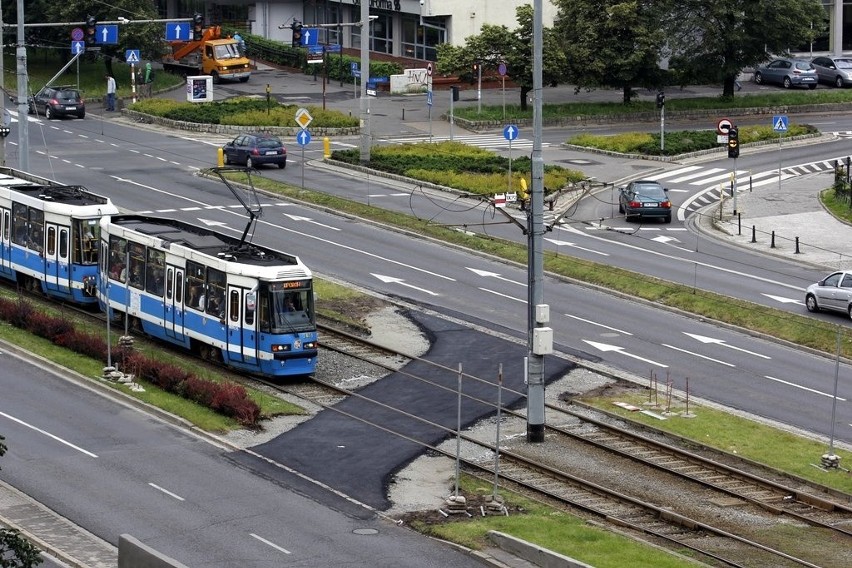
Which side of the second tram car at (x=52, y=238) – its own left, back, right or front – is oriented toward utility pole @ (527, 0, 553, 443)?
front

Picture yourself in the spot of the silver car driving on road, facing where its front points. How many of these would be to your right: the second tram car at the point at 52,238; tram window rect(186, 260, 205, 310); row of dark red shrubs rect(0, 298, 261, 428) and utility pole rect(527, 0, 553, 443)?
0

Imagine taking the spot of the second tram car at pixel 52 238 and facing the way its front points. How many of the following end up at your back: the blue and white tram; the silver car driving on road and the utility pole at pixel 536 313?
0

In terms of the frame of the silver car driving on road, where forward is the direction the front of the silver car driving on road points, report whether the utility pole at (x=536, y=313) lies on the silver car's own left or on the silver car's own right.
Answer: on the silver car's own left

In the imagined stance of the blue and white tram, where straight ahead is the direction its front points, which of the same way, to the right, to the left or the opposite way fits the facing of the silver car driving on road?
the opposite way

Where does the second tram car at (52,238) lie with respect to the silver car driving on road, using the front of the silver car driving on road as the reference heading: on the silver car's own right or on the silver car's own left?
on the silver car's own left

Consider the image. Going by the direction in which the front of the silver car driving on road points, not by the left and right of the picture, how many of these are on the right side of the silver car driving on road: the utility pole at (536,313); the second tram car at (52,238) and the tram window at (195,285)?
0

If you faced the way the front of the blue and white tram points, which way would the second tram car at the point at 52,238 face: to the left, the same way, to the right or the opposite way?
the same way

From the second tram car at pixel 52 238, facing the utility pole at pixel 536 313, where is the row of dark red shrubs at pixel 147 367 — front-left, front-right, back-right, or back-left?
front-right

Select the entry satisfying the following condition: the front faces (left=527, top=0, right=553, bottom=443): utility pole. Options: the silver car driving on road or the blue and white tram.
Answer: the blue and white tram

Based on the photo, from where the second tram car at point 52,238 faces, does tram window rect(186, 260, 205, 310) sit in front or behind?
in front

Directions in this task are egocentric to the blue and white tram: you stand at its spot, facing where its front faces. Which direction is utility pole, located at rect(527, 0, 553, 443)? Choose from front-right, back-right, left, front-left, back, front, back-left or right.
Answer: front

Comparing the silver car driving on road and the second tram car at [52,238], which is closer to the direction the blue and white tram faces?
the silver car driving on road

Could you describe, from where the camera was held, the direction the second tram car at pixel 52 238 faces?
facing the viewer and to the right of the viewer

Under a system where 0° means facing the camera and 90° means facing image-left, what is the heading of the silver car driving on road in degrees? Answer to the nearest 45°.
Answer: approximately 135°

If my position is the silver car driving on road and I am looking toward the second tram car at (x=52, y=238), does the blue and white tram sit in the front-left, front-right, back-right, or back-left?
front-left

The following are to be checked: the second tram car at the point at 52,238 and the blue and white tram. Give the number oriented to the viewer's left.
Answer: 0
